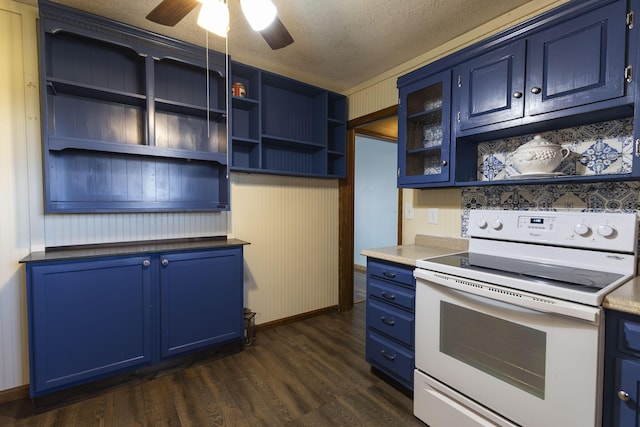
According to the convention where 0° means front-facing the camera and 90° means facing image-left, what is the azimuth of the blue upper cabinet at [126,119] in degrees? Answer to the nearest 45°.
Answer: approximately 315°

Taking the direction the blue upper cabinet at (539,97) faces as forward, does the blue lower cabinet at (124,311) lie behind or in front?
in front

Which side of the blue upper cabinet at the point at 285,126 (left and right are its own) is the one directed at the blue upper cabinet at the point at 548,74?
front

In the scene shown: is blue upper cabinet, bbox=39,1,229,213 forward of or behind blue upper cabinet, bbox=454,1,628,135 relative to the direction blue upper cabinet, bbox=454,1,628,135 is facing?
forward

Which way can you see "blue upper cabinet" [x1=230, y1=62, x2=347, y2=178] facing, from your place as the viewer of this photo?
facing the viewer and to the right of the viewer

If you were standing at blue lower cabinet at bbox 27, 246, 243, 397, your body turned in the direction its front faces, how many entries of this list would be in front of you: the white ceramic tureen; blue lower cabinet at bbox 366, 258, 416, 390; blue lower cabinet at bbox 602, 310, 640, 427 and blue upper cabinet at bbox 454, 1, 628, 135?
4

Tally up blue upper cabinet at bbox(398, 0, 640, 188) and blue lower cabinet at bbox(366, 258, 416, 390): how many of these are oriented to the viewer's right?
0

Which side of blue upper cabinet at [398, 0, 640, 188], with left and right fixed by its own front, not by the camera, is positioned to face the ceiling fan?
front
